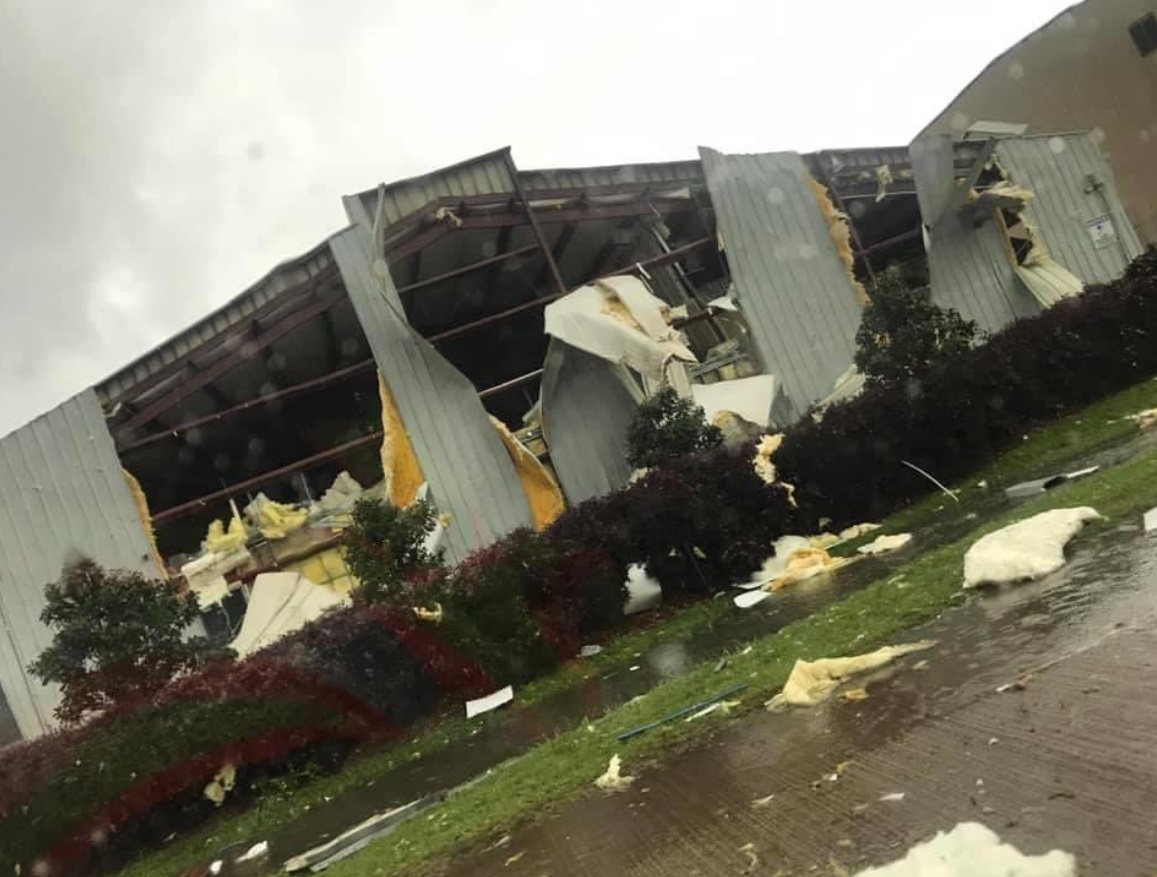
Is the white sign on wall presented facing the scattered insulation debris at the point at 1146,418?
yes

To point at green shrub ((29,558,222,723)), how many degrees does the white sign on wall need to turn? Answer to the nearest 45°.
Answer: approximately 45° to its right

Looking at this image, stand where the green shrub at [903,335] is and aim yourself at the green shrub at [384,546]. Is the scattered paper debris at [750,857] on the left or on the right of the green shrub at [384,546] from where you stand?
left

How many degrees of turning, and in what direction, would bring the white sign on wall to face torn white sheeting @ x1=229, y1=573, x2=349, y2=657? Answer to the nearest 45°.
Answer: approximately 45° to its right

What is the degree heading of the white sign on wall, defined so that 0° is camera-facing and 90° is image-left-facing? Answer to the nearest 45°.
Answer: approximately 0°
